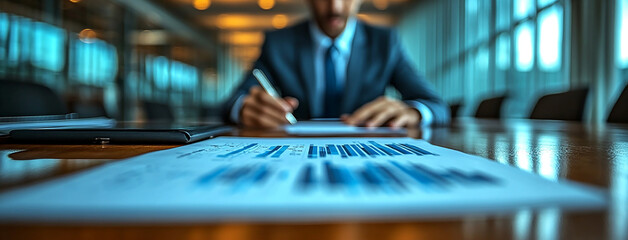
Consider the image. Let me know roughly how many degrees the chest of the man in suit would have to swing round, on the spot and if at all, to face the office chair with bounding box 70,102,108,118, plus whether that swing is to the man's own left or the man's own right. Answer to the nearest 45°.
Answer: approximately 135° to the man's own right

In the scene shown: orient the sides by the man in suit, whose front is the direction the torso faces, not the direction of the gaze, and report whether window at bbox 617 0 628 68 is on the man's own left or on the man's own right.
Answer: on the man's own left

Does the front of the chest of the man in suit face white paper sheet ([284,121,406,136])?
yes

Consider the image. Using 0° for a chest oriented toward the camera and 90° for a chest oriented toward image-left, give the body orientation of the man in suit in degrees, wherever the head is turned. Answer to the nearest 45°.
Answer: approximately 0°
